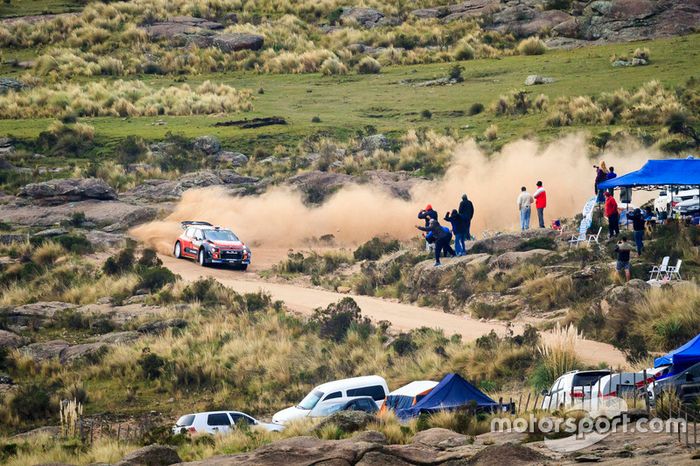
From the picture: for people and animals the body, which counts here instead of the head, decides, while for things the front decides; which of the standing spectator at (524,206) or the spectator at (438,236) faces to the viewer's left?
the spectator

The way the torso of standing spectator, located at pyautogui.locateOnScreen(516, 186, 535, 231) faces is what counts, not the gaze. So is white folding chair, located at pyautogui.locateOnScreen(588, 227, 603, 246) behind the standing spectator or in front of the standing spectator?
behind

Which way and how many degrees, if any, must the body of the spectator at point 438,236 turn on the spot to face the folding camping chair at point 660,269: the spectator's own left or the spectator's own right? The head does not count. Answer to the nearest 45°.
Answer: approximately 135° to the spectator's own left

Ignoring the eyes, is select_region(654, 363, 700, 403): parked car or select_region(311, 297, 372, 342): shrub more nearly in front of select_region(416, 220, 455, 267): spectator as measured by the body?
the shrub

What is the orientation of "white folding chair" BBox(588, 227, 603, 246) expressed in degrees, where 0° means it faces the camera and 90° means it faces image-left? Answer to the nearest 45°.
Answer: approximately 90°

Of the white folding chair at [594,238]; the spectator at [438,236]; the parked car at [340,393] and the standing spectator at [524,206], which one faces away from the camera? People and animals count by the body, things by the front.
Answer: the standing spectator

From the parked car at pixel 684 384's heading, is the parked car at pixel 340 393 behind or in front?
in front

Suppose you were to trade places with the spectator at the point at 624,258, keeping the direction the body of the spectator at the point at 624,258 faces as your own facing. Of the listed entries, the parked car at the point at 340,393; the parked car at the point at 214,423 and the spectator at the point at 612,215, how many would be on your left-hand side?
2

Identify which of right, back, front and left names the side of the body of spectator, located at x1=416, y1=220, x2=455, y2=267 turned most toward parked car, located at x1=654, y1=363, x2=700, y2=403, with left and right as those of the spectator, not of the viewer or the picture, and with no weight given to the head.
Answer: left

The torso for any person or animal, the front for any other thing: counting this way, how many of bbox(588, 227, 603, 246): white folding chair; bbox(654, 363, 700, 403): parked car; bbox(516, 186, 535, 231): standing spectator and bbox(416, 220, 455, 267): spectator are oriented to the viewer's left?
3

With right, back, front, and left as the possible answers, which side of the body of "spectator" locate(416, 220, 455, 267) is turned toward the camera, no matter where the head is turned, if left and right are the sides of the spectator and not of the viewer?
left

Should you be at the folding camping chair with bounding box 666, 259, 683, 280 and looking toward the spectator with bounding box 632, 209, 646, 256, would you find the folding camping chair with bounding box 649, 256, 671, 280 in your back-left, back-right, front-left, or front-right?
front-left

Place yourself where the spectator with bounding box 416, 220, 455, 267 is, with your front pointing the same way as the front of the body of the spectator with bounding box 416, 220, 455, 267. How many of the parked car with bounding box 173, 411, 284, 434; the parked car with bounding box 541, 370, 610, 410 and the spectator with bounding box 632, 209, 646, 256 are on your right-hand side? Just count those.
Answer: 0

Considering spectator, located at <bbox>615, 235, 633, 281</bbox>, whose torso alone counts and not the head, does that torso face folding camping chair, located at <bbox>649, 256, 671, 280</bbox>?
no

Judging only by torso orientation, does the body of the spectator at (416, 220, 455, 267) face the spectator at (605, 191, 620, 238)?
no

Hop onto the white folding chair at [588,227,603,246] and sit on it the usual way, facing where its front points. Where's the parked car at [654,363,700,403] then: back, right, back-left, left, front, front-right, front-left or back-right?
left

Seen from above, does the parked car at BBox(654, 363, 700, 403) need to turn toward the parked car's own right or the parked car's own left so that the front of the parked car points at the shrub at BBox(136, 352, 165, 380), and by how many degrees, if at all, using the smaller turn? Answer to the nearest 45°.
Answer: approximately 45° to the parked car's own right
